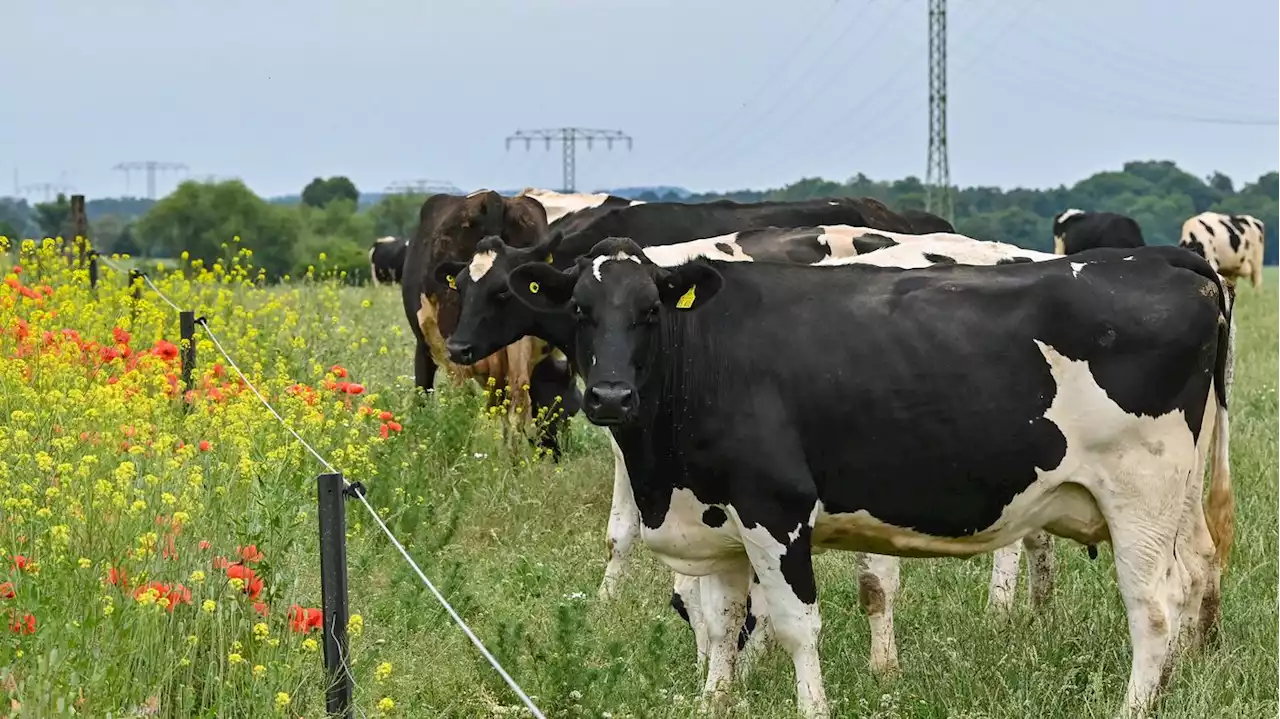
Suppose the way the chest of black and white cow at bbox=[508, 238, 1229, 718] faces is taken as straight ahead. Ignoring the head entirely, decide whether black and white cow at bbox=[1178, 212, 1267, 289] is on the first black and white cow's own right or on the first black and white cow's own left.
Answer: on the first black and white cow's own right

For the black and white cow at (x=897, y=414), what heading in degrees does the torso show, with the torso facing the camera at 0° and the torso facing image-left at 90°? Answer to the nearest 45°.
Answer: approximately 90°

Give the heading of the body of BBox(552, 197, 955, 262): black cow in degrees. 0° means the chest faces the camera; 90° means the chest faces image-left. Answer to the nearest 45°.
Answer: approximately 90°

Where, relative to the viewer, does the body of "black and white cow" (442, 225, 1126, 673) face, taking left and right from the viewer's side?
facing to the left of the viewer

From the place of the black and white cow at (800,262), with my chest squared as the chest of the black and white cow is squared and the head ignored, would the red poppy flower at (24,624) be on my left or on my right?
on my left

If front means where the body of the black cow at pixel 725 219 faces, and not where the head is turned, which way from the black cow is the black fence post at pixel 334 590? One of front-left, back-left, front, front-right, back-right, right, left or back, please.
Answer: left
